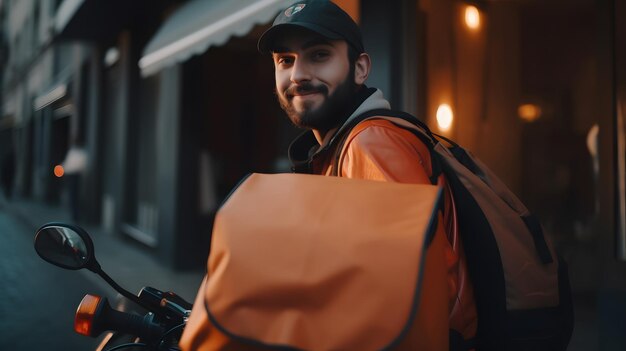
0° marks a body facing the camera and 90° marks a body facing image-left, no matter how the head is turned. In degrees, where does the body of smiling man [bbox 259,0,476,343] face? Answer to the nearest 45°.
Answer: approximately 45°

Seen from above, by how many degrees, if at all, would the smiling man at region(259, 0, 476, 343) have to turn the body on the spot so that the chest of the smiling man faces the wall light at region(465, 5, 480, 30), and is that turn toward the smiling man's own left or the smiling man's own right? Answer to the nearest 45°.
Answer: approximately 135° to the smiling man's own right

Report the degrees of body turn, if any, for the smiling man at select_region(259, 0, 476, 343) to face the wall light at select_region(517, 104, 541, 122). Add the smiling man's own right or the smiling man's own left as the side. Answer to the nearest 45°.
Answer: approximately 135° to the smiling man's own right

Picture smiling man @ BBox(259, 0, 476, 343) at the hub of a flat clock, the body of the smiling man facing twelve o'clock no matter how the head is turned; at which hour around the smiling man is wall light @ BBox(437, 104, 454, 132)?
The wall light is roughly at 5 o'clock from the smiling man.
